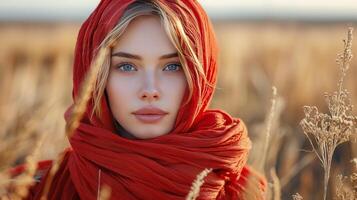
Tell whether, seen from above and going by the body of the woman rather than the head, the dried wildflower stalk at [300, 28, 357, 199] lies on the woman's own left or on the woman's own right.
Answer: on the woman's own left

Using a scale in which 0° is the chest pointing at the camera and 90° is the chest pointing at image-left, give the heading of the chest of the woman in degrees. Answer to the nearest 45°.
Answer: approximately 0°
